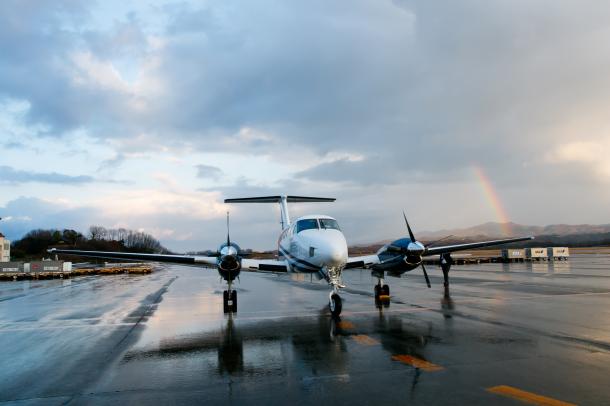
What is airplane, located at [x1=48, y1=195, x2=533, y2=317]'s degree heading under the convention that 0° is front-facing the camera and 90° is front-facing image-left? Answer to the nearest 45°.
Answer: approximately 0°
